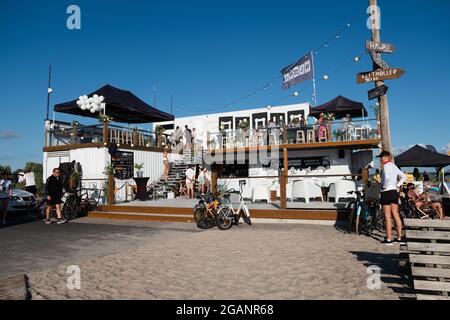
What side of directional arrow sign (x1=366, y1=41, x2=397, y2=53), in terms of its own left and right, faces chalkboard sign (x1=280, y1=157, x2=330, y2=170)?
back

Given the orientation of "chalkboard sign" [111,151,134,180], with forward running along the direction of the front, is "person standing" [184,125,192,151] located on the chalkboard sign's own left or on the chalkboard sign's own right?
on the chalkboard sign's own left

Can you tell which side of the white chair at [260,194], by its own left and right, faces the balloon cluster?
right

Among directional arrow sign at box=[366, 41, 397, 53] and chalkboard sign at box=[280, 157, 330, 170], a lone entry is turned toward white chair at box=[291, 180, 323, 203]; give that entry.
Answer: the chalkboard sign

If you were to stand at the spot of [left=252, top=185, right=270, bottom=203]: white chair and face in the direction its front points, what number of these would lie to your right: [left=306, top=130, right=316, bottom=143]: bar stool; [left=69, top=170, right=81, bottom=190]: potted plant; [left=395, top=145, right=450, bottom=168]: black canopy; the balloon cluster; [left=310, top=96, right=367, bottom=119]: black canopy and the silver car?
3

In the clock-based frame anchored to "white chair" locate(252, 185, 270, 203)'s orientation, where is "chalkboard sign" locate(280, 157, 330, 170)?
The chalkboard sign is roughly at 7 o'clock from the white chair.
